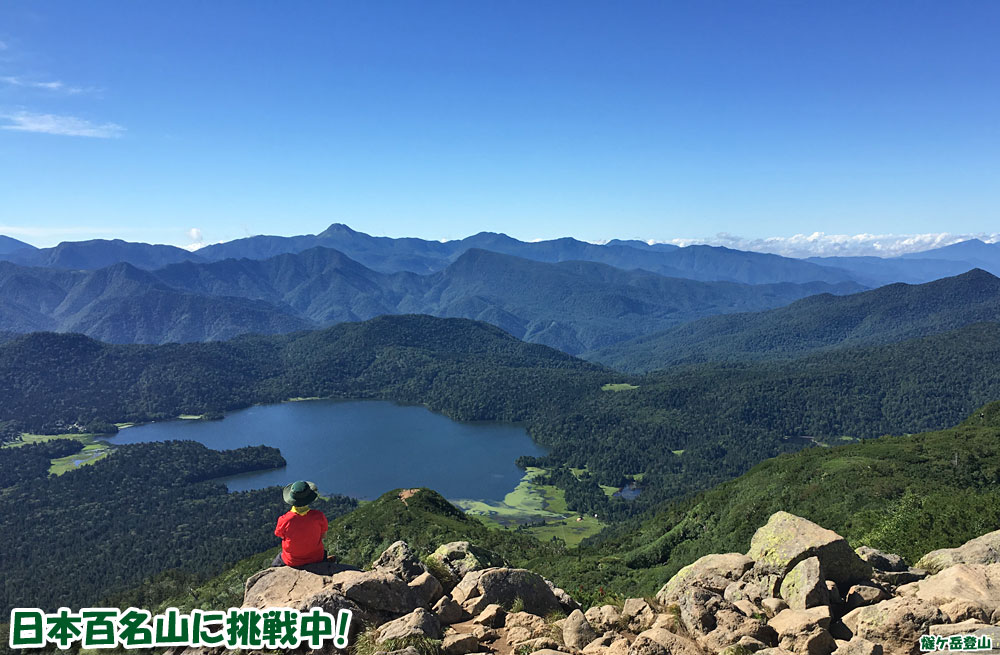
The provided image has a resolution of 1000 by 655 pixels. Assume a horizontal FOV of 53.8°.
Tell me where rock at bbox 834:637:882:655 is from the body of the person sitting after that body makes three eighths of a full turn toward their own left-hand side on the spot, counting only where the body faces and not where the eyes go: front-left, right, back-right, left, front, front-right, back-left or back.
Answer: left

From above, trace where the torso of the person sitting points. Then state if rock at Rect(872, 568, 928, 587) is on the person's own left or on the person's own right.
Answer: on the person's own right

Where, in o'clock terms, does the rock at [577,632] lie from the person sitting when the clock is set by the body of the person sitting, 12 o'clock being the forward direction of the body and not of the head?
The rock is roughly at 4 o'clock from the person sitting.

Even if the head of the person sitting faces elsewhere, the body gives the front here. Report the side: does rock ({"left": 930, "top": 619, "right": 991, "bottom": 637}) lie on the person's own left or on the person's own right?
on the person's own right

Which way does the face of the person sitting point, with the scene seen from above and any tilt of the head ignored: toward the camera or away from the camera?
away from the camera

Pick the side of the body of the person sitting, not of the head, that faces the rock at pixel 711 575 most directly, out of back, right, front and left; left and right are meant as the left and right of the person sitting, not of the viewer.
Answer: right

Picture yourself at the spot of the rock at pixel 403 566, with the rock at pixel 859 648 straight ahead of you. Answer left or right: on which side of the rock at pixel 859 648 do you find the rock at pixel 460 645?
right

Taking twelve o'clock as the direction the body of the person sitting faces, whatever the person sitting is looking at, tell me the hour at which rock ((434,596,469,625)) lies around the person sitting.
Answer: The rock is roughly at 4 o'clock from the person sitting.

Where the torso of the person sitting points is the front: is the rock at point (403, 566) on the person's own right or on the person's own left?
on the person's own right

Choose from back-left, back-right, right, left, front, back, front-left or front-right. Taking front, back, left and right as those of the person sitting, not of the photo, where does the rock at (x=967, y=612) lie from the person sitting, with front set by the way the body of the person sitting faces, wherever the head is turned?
back-right

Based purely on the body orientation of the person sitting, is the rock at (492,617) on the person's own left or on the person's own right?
on the person's own right

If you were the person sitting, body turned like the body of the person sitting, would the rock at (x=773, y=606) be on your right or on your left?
on your right

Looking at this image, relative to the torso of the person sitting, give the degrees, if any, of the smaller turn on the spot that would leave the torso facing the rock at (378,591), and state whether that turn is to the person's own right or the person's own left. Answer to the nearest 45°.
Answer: approximately 135° to the person's own right

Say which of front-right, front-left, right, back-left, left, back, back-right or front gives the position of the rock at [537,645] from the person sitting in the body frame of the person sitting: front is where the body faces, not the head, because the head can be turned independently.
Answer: back-right

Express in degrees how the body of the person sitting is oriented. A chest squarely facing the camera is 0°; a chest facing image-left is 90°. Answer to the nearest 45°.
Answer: approximately 180°
